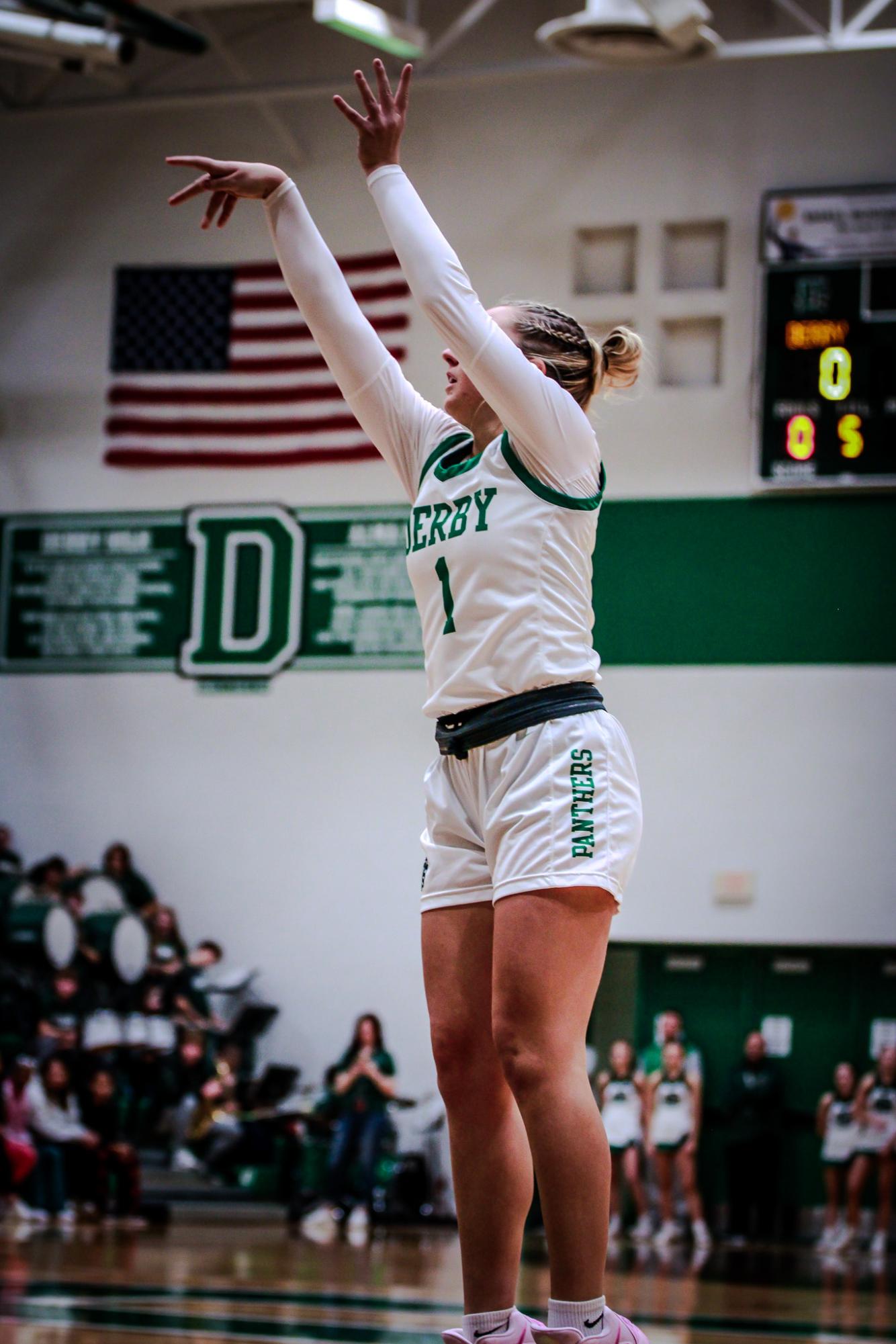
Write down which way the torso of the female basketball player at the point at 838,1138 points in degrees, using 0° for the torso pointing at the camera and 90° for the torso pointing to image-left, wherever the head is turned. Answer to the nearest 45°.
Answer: approximately 0°

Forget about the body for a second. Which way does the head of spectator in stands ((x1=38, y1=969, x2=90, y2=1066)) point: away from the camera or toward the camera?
toward the camera

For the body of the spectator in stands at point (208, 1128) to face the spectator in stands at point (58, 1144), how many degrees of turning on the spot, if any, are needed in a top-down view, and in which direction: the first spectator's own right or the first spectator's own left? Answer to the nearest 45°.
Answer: approximately 90° to the first spectator's own right

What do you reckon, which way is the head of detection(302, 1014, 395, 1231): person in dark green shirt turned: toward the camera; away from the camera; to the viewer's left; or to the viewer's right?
toward the camera

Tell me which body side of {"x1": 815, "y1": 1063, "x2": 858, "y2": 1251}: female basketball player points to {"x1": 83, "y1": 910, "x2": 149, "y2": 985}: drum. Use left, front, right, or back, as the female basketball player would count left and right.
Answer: right

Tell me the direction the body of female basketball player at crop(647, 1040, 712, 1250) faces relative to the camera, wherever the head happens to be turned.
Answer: toward the camera

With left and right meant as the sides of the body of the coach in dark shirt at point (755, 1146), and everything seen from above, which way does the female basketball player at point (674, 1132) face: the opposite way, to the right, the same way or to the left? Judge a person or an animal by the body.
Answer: the same way

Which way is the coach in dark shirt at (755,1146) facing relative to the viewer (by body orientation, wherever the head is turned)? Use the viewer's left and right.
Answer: facing the viewer

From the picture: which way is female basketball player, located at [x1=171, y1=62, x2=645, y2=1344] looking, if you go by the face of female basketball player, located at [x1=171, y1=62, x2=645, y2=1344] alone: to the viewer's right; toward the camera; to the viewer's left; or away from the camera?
to the viewer's left

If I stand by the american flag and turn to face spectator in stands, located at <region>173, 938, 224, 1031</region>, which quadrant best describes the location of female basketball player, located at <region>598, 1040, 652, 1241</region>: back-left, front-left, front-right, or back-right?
front-left

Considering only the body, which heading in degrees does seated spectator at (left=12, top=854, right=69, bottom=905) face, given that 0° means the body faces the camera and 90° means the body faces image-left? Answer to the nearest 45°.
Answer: approximately 315°

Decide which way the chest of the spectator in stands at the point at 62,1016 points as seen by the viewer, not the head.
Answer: toward the camera

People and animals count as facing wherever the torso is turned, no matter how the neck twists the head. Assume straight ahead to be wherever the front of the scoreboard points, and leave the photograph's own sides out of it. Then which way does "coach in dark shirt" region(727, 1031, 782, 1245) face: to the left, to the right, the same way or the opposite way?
the same way

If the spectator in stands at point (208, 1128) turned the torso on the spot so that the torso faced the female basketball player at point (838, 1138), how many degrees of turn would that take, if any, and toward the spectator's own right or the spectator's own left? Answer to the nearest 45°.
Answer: approximately 45° to the spectator's own left
